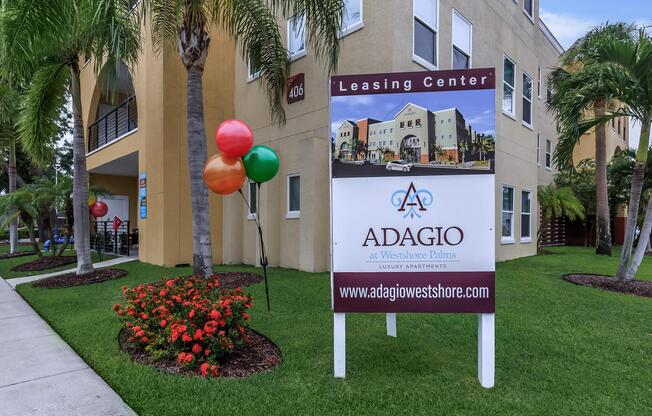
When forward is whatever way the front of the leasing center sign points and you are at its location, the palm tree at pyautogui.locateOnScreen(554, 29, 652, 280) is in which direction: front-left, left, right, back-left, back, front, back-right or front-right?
back-left

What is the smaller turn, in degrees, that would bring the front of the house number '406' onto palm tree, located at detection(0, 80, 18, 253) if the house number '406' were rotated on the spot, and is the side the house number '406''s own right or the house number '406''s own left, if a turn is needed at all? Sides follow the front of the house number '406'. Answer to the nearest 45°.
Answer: approximately 90° to the house number '406''s own right

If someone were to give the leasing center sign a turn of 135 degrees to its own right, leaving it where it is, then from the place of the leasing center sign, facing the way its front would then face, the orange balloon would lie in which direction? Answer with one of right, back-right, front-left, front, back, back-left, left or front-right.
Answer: front

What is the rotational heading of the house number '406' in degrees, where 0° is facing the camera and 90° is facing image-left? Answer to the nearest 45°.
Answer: approximately 45°

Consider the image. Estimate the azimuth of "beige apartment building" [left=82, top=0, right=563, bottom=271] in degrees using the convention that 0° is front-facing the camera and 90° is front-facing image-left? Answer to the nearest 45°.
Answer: approximately 45°

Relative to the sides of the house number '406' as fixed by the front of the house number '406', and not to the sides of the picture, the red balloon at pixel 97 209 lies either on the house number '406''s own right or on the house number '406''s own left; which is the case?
on the house number '406''s own right
